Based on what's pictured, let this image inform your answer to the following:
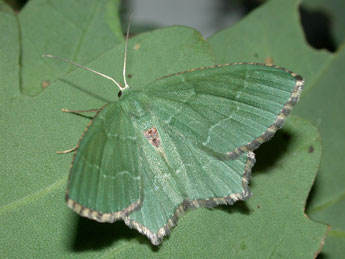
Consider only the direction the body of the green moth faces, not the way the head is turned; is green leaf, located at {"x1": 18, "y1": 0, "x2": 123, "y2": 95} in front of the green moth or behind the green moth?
in front

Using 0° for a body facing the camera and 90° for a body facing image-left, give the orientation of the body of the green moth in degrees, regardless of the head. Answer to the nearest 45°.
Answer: approximately 135°

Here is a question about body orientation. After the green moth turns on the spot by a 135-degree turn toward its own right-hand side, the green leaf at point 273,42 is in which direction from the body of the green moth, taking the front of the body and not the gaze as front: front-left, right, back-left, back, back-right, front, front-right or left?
left
